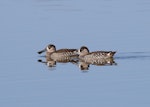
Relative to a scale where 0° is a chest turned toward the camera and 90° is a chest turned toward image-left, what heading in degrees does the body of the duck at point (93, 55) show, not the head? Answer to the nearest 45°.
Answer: approximately 90°

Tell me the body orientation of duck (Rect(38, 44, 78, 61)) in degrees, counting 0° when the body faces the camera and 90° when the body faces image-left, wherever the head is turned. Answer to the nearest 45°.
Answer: approximately 90°
